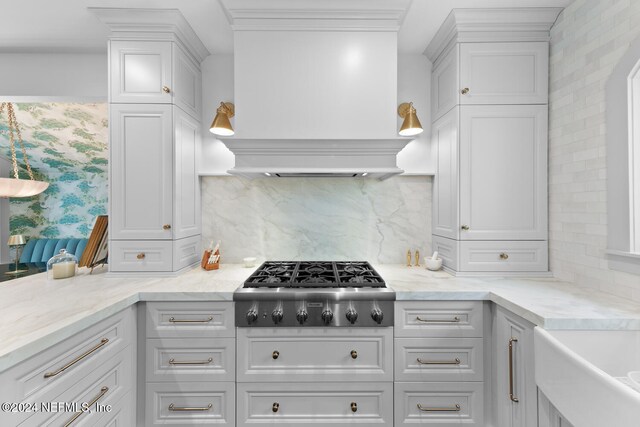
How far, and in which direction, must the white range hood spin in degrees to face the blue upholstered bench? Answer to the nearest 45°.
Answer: approximately 135° to its right

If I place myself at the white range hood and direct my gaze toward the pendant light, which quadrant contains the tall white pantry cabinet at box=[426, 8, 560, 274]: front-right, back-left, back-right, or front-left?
back-right

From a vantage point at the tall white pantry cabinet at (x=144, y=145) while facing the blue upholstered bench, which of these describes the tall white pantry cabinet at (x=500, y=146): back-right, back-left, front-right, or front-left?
back-right

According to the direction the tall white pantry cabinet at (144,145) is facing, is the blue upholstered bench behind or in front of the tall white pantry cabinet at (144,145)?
behind

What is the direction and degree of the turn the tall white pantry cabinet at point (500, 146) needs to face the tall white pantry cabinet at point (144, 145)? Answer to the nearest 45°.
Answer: approximately 45° to its right

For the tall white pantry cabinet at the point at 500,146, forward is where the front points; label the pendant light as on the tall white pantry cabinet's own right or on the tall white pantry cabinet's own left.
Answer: on the tall white pantry cabinet's own right

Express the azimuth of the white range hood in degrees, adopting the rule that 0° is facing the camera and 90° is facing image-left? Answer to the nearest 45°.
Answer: approximately 0°

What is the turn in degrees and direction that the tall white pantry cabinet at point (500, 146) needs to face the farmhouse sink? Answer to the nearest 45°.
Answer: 0° — it already faces it
